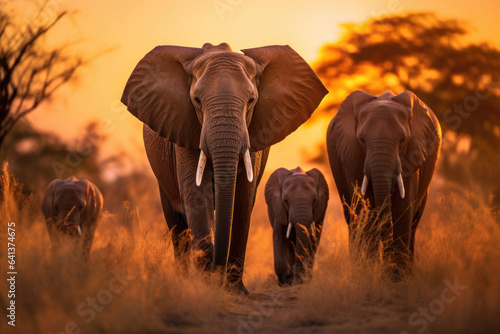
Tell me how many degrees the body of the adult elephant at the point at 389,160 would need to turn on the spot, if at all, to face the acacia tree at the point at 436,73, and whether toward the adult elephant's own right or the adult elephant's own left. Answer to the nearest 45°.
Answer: approximately 180°

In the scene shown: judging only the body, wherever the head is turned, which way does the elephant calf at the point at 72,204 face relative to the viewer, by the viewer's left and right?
facing the viewer

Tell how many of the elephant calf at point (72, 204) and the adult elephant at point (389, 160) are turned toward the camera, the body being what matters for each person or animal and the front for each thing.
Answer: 2

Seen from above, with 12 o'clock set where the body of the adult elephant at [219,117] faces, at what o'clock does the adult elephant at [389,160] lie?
the adult elephant at [389,160] is roughly at 8 o'clock from the adult elephant at [219,117].

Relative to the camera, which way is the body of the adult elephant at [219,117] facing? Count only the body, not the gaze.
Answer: toward the camera

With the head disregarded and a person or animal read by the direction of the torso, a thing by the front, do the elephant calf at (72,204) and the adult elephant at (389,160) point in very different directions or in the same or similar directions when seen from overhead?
same or similar directions

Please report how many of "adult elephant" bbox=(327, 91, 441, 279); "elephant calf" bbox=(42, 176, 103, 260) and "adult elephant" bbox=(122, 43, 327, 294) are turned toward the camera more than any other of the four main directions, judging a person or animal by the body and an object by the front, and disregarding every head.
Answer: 3

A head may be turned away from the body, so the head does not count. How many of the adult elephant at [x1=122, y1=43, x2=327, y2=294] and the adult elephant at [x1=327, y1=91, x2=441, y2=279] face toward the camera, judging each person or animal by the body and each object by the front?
2

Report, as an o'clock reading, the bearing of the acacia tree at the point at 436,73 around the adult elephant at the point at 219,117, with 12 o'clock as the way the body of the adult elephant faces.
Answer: The acacia tree is roughly at 7 o'clock from the adult elephant.

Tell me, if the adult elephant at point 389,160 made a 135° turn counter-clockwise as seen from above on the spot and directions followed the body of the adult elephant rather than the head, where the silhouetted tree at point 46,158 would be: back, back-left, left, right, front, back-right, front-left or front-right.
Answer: left

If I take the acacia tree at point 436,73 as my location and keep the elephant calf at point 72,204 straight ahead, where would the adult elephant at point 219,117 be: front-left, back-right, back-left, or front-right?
front-left

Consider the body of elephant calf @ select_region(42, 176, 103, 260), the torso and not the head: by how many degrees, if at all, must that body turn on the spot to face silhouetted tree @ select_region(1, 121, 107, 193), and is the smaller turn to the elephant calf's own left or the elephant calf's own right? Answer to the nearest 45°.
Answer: approximately 180°

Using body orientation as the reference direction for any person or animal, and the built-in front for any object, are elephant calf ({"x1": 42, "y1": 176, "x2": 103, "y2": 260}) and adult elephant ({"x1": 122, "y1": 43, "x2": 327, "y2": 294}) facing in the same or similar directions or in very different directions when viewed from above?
same or similar directions
